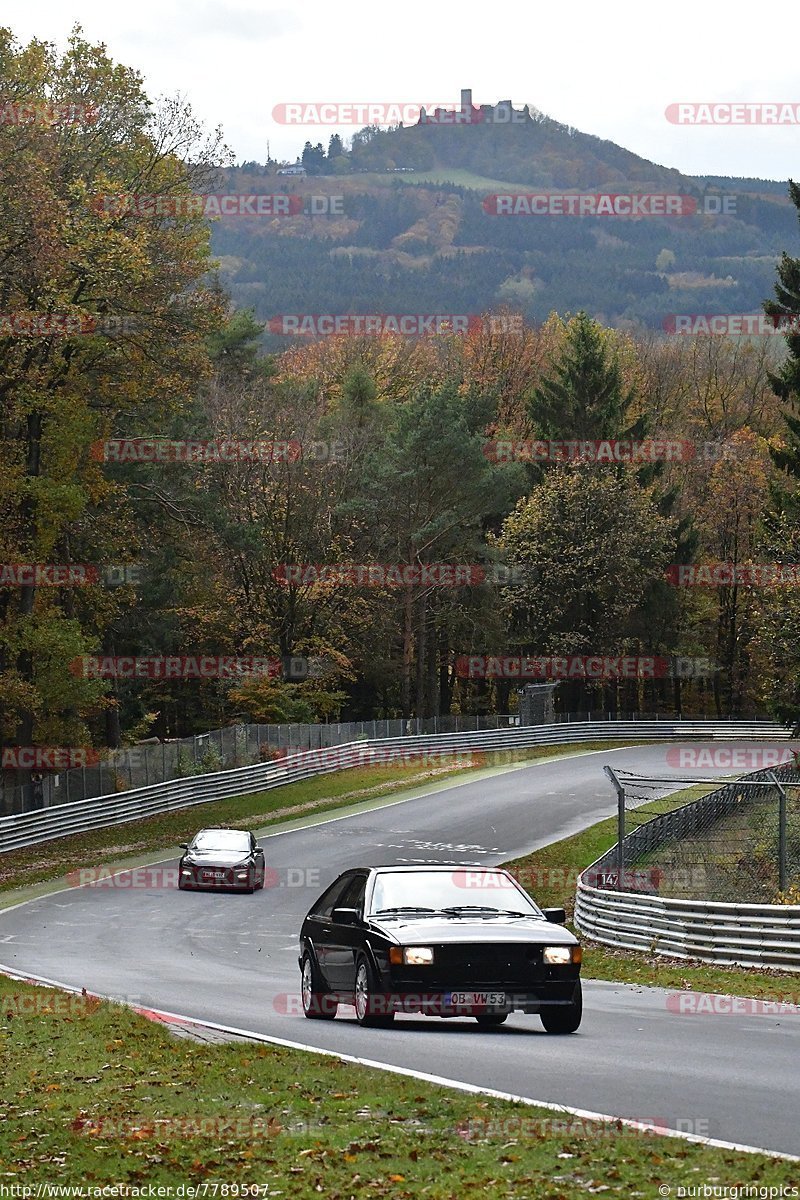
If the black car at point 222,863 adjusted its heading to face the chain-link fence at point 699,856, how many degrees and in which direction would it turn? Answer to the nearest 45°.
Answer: approximately 45° to its left

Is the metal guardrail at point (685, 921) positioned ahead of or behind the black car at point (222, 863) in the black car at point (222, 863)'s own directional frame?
ahead

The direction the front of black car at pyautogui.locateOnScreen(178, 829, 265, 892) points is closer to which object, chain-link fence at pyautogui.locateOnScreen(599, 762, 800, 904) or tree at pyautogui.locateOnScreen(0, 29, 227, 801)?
the chain-link fence

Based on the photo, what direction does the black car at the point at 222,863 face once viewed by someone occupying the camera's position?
facing the viewer

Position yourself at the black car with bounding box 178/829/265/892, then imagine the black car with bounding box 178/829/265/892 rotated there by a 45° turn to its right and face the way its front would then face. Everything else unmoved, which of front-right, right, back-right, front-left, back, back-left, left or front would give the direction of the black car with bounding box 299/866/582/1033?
front-left

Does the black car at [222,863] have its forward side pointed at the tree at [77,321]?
no
